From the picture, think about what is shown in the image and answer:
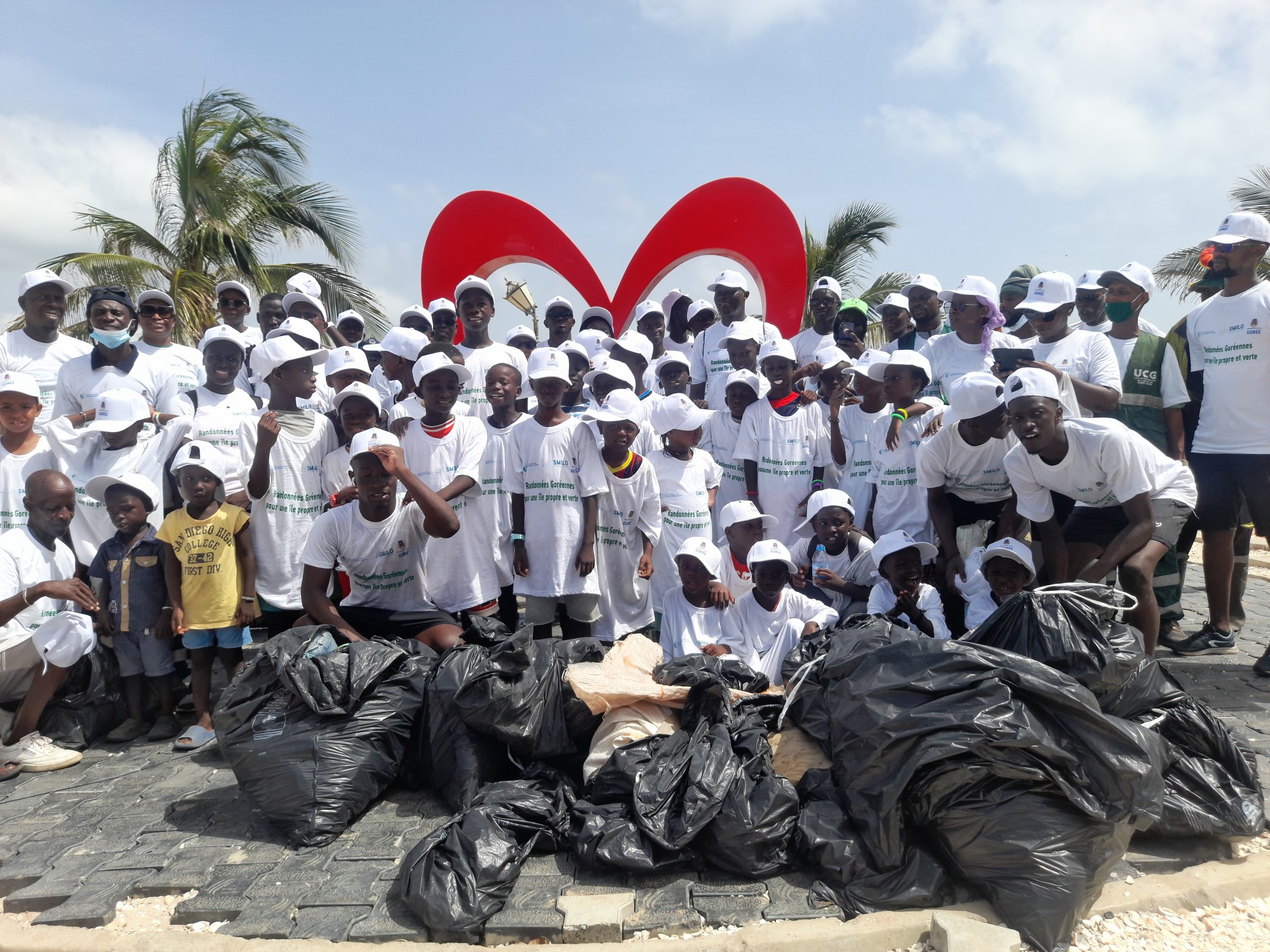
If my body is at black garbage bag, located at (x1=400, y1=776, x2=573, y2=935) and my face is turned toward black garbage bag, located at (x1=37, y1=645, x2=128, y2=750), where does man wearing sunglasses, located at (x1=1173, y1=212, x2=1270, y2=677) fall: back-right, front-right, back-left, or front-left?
back-right

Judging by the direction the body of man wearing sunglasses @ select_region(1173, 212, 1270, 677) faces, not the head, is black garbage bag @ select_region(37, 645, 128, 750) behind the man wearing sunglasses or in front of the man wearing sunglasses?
in front

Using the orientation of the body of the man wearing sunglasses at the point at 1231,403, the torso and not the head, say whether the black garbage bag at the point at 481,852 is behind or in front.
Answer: in front

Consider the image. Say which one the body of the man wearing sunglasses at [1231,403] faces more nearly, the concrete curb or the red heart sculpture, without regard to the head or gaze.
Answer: the concrete curb

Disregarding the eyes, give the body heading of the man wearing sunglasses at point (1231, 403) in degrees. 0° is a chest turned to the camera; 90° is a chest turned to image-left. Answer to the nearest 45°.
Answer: approximately 45°

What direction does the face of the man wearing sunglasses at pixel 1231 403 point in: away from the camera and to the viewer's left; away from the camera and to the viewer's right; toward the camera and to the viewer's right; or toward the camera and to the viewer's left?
toward the camera and to the viewer's left
